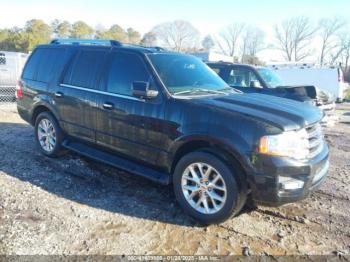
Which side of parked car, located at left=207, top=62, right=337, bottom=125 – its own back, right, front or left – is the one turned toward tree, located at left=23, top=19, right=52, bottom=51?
back

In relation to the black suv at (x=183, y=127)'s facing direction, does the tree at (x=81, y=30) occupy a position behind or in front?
behind

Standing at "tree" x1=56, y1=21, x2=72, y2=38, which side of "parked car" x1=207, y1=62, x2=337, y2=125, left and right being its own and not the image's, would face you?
back

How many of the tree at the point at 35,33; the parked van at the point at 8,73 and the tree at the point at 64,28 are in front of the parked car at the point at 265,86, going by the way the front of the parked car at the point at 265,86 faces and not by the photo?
0

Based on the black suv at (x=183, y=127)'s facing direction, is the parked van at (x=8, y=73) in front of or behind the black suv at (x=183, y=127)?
behind

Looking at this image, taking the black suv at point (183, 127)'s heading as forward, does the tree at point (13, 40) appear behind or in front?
behind

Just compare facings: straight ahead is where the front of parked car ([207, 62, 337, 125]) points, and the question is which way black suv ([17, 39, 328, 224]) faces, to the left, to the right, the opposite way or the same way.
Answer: the same way

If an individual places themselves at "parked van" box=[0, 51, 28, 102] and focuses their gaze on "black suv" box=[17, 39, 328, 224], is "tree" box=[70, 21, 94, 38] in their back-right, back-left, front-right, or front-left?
back-left

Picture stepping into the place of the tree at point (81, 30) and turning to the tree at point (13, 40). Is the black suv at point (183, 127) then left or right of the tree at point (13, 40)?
left

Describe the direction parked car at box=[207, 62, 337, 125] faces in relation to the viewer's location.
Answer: facing the viewer and to the right of the viewer

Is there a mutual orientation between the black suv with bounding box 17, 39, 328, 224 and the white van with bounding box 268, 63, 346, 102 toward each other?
no

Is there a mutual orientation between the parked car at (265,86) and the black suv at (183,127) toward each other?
no

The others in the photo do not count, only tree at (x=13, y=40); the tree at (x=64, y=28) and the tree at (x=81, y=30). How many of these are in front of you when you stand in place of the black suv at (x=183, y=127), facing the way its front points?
0

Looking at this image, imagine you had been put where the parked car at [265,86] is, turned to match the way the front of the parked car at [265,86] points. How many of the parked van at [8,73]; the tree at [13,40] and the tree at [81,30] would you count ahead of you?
0
